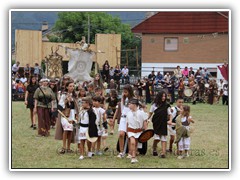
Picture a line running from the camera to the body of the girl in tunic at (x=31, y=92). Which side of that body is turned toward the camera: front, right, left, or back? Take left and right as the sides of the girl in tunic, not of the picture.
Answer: front

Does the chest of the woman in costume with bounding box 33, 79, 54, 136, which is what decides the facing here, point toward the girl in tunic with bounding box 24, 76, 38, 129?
no

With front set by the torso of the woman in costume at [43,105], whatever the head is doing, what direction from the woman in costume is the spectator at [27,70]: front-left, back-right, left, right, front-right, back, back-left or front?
back

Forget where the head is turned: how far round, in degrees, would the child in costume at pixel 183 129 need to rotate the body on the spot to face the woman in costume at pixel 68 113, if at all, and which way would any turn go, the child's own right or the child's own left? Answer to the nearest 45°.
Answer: approximately 135° to the child's own right

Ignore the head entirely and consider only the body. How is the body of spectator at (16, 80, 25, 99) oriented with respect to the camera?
toward the camera

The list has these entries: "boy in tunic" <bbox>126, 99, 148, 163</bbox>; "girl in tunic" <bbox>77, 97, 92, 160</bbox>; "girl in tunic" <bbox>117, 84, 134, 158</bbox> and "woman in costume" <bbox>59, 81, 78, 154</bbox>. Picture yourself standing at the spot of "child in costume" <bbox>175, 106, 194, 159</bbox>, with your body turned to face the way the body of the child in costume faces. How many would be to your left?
0

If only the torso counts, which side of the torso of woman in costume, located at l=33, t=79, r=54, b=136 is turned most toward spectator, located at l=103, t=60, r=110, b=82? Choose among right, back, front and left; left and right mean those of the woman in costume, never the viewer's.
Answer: back

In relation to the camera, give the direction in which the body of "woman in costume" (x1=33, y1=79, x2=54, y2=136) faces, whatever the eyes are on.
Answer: toward the camera

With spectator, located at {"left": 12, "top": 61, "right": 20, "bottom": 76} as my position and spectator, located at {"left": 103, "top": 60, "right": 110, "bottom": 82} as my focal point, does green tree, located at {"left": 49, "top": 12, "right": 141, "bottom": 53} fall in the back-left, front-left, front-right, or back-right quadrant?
front-left

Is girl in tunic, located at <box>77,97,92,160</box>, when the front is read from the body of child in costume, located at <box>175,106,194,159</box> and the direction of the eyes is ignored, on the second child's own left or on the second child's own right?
on the second child's own right

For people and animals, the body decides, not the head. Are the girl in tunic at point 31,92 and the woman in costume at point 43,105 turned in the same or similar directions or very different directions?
same or similar directions

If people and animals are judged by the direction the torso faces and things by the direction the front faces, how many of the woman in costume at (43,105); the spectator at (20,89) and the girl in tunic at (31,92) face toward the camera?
3
